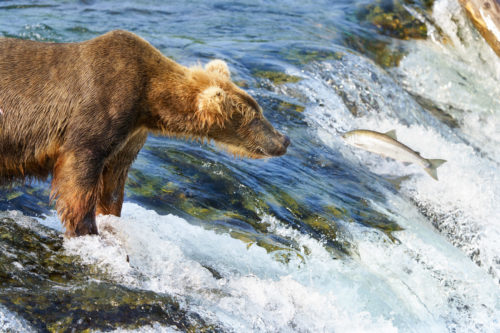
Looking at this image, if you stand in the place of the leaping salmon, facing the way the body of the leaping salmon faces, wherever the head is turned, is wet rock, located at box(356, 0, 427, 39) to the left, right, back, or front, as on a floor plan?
right

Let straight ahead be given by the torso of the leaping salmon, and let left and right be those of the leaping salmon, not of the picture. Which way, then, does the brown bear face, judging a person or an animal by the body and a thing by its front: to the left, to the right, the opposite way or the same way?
the opposite way

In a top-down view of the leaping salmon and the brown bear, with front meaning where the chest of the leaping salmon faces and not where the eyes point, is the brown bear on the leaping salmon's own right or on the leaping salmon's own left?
on the leaping salmon's own left

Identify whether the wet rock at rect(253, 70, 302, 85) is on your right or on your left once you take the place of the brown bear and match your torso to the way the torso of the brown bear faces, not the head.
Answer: on your left

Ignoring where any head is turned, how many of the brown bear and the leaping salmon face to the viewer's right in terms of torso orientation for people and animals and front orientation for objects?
1

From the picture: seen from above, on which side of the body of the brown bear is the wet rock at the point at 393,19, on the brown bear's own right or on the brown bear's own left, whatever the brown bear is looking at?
on the brown bear's own left

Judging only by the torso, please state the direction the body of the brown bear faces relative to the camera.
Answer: to the viewer's right

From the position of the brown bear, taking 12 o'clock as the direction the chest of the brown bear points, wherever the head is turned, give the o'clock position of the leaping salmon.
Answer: The leaping salmon is roughly at 11 o'clock from the brown bear.

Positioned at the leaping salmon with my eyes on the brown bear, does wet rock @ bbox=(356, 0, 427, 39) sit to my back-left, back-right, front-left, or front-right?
back-right

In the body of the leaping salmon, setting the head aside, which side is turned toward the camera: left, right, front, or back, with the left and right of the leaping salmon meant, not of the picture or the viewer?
left

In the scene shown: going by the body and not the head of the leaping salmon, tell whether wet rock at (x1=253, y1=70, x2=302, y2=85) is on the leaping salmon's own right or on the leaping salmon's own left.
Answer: on the leaping salmon's own right
